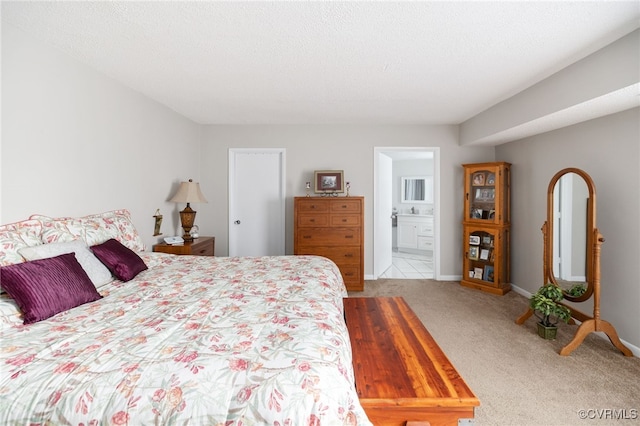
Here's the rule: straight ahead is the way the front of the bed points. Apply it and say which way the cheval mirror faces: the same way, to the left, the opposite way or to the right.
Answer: the opposite way

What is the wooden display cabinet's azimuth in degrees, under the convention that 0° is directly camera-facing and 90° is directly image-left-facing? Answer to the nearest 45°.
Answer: approximately 45°

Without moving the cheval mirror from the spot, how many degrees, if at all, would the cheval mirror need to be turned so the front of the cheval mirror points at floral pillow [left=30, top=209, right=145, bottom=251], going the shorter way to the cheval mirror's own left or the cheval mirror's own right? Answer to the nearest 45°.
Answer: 0° — it already faces it

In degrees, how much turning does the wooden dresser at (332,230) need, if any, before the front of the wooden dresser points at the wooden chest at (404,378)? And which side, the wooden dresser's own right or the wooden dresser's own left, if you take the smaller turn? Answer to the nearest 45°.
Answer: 0° — it already faces it

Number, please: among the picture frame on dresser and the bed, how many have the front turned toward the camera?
1

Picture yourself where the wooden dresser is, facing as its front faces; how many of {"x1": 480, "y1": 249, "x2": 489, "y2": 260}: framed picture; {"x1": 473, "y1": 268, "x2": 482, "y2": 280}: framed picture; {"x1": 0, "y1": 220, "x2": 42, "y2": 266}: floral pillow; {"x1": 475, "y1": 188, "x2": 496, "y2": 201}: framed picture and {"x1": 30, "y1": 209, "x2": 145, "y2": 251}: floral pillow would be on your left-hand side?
3

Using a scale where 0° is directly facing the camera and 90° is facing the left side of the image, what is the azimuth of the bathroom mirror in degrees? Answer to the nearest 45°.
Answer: approximately 0°

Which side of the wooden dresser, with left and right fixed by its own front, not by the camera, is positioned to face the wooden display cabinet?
left

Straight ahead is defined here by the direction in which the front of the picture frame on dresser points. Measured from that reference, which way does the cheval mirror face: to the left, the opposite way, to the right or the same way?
to the right

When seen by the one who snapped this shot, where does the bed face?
facing to the right of the viewer

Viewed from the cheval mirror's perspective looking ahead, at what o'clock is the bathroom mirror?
The bathroom mirror is roughly at 3 o'clock from the cheval mirror.

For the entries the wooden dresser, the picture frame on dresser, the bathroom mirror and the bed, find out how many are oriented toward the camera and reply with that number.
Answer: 3

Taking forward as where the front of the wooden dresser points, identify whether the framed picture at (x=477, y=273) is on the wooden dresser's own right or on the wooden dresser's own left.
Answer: on the wooden dresser's own left
